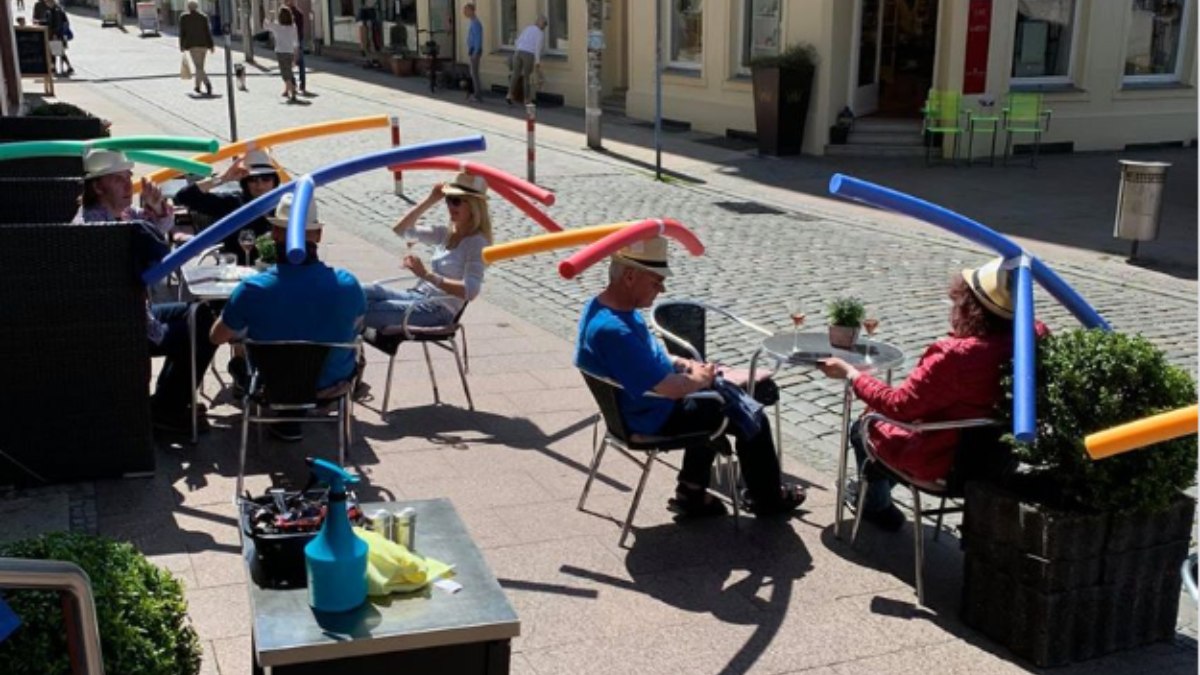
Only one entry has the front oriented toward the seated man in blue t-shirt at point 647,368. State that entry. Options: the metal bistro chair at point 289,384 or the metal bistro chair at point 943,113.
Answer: the metal bistro chair at point 943,113

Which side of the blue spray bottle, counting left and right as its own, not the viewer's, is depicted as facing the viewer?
left

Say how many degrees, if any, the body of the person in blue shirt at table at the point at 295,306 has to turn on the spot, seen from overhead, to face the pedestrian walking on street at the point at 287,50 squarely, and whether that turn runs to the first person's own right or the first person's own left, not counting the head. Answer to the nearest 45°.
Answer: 0° — they already face them

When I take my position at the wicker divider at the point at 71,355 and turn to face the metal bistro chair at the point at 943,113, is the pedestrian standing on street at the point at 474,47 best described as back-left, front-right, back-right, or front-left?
front-left

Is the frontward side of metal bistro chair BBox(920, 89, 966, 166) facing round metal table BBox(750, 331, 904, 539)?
yes

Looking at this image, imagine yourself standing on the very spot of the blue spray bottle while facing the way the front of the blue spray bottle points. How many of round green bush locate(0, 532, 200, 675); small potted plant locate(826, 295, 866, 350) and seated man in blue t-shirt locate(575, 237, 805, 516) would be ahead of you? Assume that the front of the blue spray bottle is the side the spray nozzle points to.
1

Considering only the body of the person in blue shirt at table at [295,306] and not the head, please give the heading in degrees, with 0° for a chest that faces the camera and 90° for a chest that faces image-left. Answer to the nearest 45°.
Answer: approximately 180°

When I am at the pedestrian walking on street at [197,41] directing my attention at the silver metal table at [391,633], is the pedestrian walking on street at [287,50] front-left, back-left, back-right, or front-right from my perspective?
front-left

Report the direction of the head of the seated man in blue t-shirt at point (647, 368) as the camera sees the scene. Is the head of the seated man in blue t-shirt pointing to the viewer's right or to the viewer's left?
to the viewer's right

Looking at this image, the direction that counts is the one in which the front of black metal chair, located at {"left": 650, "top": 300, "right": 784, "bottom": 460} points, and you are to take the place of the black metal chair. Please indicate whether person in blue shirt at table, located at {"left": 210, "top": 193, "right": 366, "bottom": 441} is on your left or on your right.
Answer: on your right

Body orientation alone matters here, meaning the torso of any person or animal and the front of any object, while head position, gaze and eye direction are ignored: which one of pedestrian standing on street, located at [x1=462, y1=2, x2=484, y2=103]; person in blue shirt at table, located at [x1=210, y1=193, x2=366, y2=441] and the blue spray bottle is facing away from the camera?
the person in blue shirt at table

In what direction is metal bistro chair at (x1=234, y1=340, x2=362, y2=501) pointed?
away from the camera

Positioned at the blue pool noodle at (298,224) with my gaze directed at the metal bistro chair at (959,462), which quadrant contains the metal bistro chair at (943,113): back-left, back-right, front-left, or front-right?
front-left

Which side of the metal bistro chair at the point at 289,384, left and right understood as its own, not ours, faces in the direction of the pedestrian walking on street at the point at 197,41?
front

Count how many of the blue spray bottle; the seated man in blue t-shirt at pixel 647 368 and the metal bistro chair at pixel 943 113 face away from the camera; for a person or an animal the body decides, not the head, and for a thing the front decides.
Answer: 0

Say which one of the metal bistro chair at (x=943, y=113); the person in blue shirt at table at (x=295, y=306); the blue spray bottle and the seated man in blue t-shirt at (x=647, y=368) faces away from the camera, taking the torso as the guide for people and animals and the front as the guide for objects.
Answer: the person in blue shirt at table

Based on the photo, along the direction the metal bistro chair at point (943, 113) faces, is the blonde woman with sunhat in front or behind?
in front

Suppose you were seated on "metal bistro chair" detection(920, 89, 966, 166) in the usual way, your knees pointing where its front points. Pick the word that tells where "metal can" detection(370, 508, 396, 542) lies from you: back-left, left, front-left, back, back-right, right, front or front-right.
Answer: front
